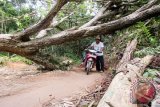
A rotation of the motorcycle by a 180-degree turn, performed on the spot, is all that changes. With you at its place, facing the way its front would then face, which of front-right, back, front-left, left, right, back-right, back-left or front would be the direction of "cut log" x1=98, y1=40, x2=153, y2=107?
back

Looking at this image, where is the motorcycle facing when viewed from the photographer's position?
facing the viewer
